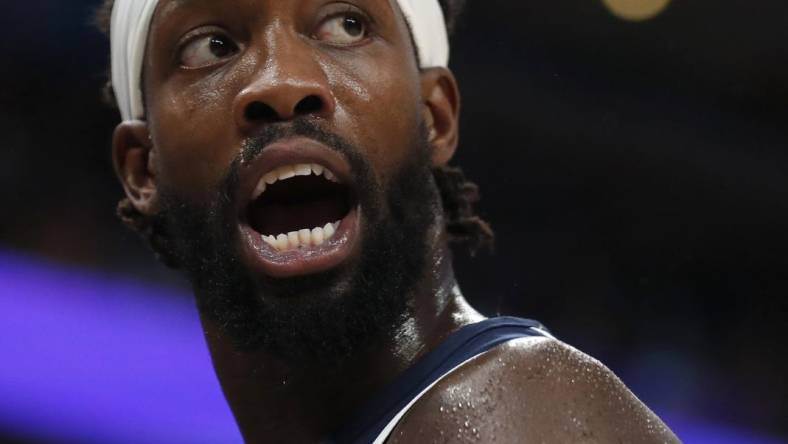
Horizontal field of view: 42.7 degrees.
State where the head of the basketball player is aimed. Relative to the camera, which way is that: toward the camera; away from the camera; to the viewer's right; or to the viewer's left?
toward the camera

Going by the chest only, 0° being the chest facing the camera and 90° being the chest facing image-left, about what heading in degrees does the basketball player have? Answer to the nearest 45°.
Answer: approximately 45°
